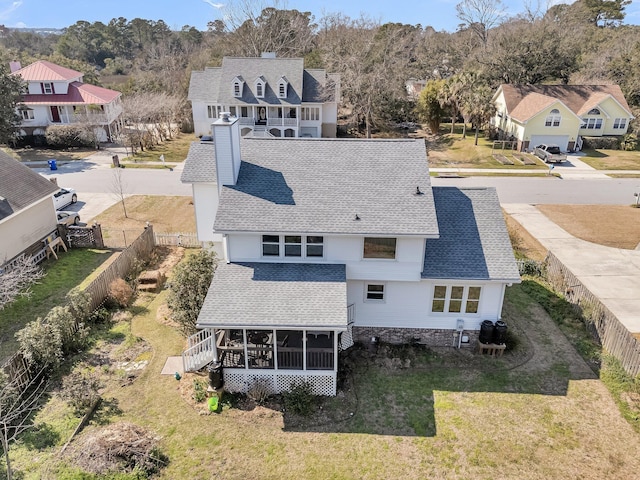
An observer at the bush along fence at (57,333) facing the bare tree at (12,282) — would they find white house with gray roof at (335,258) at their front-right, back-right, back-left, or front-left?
back-right

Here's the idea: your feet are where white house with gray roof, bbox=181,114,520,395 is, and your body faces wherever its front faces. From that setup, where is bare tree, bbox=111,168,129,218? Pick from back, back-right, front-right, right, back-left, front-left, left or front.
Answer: front-left

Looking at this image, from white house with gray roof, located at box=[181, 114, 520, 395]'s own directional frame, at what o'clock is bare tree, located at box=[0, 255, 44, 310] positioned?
The bare tree is roughly at 9 o'clock from the white house with gray roof.

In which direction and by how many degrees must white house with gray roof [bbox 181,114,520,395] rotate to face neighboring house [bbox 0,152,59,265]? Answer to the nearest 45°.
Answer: approximately 90° to its left

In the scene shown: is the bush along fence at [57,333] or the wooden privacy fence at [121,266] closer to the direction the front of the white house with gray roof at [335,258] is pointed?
the wooden privacy fence

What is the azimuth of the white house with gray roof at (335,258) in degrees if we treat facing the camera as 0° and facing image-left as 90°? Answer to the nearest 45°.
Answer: approximately 180°

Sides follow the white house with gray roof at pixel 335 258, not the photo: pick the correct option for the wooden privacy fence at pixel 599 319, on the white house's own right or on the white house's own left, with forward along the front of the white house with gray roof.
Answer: on the white house's own right
